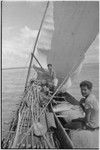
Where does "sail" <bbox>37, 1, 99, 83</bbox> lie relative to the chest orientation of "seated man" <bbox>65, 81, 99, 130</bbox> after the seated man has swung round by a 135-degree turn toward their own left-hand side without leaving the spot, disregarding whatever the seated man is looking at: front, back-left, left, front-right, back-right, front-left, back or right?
back-left

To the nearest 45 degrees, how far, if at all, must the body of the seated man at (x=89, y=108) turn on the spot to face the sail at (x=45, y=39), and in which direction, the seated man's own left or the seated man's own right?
approximately 90° to the seated man's own right
